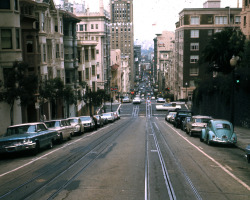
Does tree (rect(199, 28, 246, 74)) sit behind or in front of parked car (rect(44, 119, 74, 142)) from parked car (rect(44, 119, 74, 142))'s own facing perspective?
behind

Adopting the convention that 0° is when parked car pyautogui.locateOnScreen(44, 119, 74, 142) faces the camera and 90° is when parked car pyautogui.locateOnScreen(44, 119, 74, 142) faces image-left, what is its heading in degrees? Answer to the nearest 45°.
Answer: approximately 45°

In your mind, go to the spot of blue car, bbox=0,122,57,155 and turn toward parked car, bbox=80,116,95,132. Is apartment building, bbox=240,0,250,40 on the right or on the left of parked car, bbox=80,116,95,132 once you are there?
right

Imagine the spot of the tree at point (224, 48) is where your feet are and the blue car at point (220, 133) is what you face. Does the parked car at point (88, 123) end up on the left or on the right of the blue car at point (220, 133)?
right

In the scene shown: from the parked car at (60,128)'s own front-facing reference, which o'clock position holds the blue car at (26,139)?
The blue car is roughly at 11 o'clock from the parked car.

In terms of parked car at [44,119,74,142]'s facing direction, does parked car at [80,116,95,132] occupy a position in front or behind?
behind

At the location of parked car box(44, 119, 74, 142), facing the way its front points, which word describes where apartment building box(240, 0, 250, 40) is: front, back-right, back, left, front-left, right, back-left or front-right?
back

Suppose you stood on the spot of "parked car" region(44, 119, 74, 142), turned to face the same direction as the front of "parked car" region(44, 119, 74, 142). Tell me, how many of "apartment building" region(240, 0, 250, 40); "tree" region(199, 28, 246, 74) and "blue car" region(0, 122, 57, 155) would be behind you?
2

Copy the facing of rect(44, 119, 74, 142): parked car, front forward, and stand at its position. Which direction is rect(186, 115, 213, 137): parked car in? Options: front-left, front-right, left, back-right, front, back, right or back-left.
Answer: back-left

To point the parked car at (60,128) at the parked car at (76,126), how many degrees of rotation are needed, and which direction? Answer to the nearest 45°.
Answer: approximately 135° to its right

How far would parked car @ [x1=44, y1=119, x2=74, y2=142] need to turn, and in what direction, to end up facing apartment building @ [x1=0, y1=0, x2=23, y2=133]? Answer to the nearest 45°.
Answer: approximately 90° to its right

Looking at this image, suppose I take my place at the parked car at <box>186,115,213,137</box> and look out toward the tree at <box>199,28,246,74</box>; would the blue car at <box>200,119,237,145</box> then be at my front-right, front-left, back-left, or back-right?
back-right
